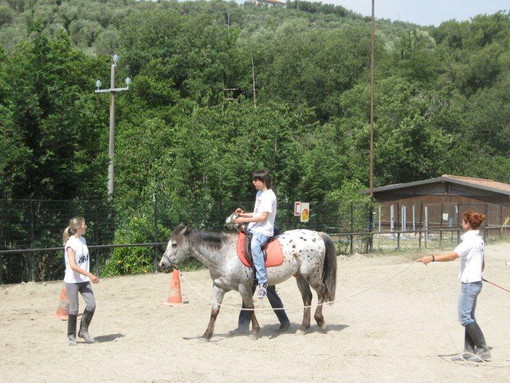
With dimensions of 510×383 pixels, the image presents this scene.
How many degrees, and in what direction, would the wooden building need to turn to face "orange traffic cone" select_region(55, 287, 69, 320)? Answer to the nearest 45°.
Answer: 0° — it already faces it

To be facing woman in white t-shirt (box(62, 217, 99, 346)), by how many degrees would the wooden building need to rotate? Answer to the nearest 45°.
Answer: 0° — it already faces them

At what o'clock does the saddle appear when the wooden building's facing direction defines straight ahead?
The saddle is roughly at 12 o'clock from the wooden building.

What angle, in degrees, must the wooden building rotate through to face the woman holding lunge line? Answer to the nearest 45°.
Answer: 0° — it already faces them

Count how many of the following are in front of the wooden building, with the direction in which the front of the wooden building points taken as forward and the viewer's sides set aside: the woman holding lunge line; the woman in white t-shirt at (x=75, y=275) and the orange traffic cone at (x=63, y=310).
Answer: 3

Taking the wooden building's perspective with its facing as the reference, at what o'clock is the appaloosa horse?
The appaloosa horse is roughly at 12 o'clock from the wooden building.

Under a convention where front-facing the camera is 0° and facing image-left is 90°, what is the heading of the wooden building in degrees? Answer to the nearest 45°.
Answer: approximately 0°

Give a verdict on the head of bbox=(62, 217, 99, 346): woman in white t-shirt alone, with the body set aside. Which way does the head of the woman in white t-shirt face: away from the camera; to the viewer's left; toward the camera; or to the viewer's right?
to the viewer's right
